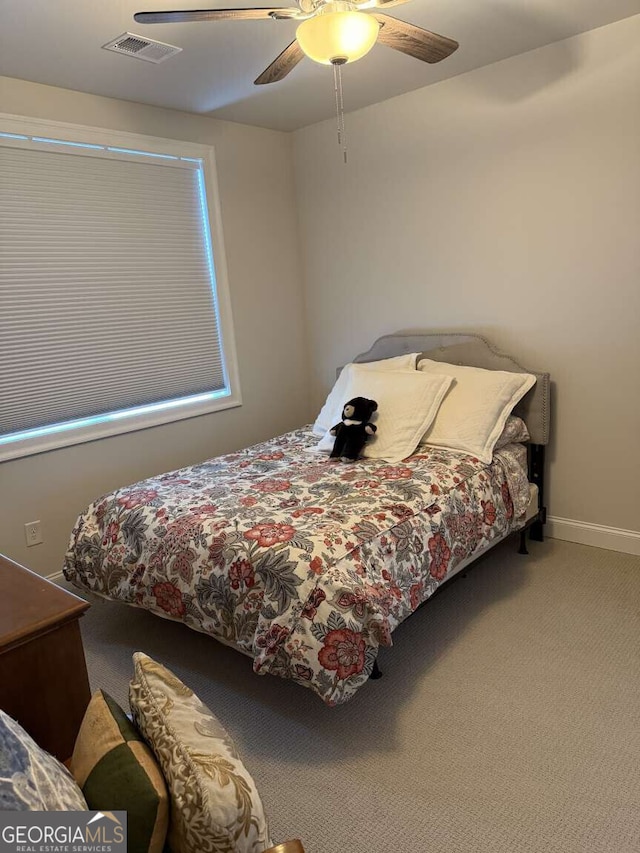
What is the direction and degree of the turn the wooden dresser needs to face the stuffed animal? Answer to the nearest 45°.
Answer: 0° — it already faces it

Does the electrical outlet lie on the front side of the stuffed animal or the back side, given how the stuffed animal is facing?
on the front side

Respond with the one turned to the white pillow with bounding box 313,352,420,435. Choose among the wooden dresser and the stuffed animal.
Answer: the wooden dresser

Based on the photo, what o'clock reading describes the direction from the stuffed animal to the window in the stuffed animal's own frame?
The window is roughly at 2 o'clock from the stuffed animal.

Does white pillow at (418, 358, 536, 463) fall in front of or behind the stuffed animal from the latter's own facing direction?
behind

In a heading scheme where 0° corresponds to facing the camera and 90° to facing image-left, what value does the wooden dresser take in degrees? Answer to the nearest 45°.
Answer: approximately 225°

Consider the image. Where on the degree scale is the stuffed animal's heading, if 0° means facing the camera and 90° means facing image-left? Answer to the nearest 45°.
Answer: approximately 45°

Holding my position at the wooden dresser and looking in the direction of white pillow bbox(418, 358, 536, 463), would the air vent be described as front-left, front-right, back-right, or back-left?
front-left

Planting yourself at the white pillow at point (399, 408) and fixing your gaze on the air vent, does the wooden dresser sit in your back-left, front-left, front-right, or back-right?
front-left

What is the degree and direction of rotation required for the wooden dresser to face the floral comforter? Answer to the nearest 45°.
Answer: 0° — it already faces it

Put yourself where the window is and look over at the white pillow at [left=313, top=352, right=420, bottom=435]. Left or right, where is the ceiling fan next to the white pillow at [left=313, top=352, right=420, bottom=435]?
right

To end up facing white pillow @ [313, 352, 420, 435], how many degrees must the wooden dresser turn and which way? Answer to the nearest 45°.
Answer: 0° — it already faces it

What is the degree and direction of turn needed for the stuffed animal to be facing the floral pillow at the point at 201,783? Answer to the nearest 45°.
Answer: approximately 45° to its left
